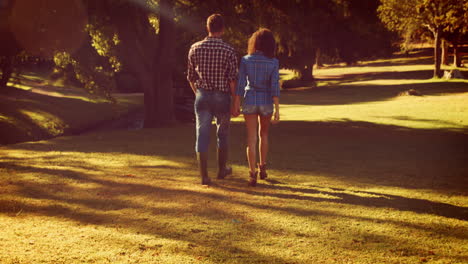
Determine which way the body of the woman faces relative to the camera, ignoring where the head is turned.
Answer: away from the camera

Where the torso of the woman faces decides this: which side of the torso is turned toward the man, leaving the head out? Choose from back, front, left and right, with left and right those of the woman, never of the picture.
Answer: left

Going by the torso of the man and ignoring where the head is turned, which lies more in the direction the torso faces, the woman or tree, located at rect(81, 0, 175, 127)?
the tree

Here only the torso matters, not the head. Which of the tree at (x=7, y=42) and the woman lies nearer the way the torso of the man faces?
the tree

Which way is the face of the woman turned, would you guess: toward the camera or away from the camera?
away from the camera

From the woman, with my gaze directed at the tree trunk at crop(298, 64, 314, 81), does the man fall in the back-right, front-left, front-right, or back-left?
back-left

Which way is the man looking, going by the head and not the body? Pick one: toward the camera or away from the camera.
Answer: away from the camera

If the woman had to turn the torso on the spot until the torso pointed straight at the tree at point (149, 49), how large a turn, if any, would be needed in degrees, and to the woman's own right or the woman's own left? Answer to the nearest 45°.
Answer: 0° — they already face it

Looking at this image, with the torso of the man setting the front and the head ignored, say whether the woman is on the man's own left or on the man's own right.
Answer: on the man's own right

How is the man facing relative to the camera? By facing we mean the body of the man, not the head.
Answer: away from the camera
